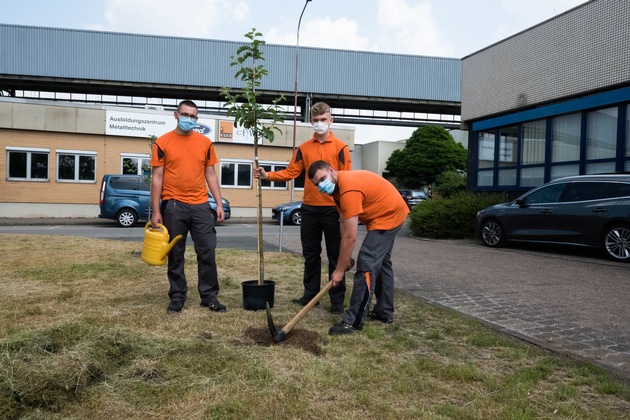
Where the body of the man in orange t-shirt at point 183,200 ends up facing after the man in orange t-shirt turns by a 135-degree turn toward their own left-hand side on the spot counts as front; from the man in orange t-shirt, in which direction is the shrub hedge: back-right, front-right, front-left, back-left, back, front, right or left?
front

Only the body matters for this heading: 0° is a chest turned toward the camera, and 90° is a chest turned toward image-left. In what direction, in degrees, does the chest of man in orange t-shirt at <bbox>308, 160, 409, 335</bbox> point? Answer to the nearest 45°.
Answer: approximately 90°

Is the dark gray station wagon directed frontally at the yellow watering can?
no

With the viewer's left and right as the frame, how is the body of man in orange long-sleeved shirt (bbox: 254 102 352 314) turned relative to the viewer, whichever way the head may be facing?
facing the viewer

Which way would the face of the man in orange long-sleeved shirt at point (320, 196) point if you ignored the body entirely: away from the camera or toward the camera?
toward the camera

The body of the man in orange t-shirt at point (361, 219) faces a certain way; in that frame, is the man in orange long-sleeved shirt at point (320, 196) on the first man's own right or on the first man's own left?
on the first man's own right

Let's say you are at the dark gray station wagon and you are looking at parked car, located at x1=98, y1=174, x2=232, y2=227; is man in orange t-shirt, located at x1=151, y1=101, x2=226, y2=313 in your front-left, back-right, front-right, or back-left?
front-left
